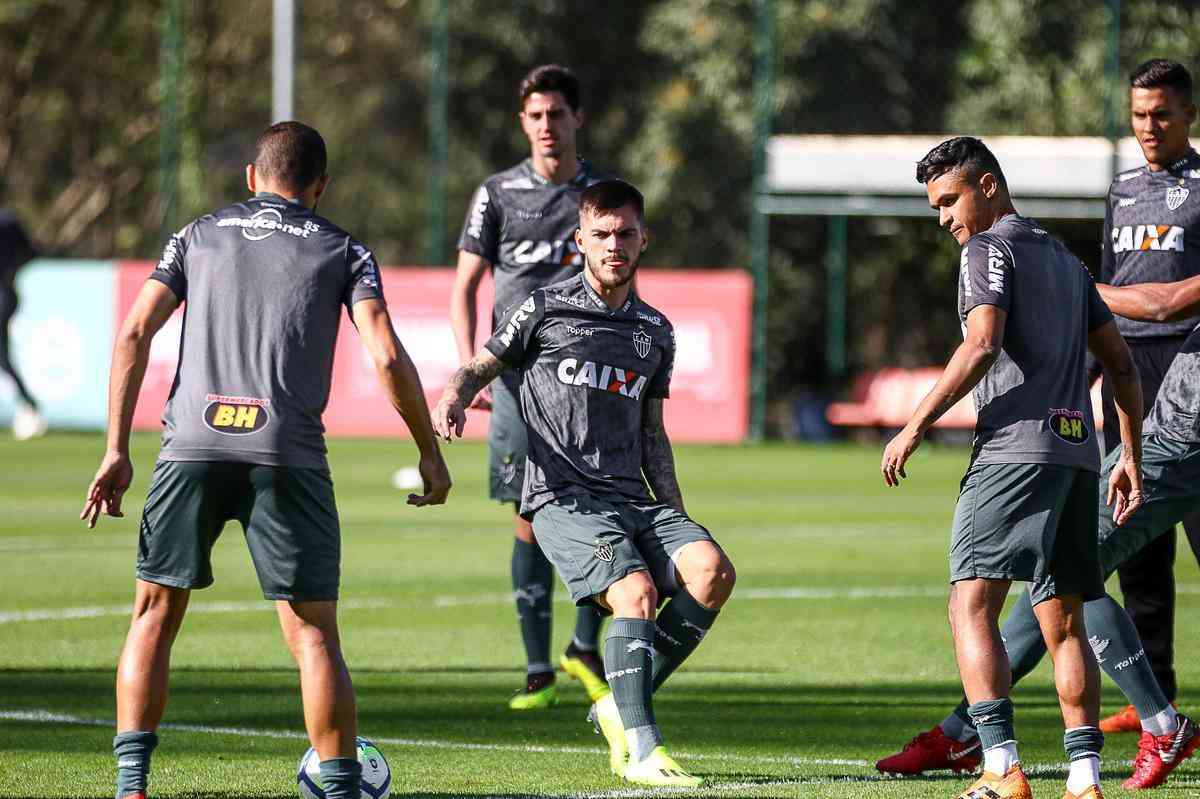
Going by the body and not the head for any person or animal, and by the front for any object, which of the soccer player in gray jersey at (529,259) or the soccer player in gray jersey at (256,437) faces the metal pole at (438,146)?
the soccer player in gray jersey at (256,437)

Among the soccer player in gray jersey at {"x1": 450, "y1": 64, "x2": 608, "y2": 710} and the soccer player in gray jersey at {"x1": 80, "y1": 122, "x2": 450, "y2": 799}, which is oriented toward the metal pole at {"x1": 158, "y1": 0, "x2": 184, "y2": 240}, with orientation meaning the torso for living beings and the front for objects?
the soccer player in gray jersey at {"x1": 80, "y1": 122, "x2": 450, "y2": 799}

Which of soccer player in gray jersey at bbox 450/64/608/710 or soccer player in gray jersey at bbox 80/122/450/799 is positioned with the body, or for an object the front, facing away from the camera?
soccer player in gray jersey at bbox 80/122/450/799

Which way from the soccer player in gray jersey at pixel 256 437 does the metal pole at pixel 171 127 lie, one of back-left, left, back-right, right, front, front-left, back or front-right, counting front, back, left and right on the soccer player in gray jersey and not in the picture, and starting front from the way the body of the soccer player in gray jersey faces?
front

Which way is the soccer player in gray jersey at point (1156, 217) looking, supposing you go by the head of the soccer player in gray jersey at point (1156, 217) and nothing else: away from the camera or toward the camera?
toward the camera

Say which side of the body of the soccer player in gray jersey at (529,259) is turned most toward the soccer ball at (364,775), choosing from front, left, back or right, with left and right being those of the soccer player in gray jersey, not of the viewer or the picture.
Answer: front

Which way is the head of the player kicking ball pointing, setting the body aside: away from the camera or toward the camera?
toward the camera

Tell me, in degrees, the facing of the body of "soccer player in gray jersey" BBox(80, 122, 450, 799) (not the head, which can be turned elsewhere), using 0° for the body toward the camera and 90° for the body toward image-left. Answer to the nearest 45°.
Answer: approximately 180°

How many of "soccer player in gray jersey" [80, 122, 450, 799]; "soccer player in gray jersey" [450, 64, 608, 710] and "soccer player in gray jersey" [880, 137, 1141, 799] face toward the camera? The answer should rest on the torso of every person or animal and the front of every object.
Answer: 1

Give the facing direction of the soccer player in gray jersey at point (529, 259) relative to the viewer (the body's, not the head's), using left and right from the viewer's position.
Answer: facing the viewer

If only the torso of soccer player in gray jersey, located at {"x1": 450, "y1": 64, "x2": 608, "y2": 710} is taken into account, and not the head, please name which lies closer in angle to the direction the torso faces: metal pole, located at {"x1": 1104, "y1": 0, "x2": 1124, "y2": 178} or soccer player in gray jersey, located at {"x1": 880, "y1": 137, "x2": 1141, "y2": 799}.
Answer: the soccer player in gray jersey

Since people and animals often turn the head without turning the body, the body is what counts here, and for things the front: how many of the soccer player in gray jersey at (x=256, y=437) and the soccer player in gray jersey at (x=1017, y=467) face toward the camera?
0

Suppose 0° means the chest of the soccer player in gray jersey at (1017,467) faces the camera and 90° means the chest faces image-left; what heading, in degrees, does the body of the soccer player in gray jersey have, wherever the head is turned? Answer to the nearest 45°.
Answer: approximately 135°

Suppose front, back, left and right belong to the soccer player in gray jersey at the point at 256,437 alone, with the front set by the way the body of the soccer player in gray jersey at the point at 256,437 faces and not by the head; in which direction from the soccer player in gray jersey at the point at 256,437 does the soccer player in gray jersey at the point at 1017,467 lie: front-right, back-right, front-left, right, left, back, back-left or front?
right

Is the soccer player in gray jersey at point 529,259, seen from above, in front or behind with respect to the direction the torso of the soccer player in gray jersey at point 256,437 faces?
in front

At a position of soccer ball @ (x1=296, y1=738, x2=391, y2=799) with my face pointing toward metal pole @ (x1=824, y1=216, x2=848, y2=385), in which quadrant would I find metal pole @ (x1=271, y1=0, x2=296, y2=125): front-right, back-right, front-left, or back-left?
front-left

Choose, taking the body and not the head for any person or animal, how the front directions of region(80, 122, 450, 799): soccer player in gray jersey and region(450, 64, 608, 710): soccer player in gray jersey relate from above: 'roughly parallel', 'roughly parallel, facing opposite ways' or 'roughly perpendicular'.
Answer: roughly parallel, facing opposite ways

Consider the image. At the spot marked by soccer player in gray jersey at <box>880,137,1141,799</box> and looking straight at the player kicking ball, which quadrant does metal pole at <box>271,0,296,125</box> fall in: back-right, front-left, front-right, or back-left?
front-right
